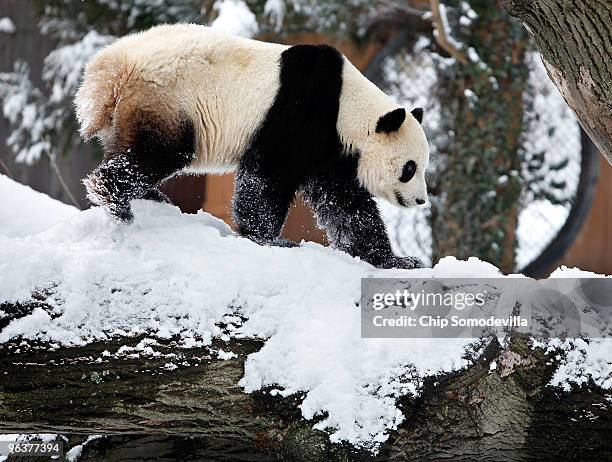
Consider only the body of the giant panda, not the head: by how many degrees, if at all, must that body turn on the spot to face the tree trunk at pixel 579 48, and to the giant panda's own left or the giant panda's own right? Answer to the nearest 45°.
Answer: approximately 45° to the giant panda's own right

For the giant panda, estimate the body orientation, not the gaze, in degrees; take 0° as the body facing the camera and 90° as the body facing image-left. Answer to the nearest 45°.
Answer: approximately 270°
